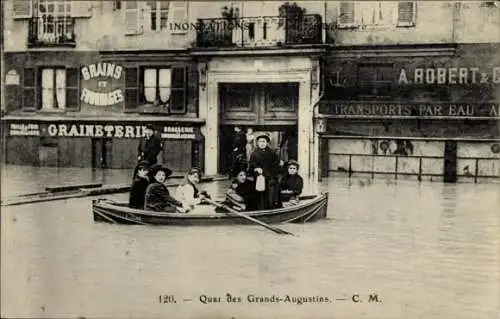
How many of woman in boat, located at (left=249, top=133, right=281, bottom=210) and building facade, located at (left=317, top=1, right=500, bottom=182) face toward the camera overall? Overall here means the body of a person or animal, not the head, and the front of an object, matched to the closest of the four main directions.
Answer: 2

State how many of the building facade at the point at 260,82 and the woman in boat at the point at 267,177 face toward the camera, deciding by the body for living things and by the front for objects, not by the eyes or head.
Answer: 2

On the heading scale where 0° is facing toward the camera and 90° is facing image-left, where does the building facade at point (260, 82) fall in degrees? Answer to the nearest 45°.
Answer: approximately 0°

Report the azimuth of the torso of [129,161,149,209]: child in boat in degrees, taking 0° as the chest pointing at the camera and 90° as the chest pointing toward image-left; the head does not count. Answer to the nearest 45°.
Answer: approximately 315°
